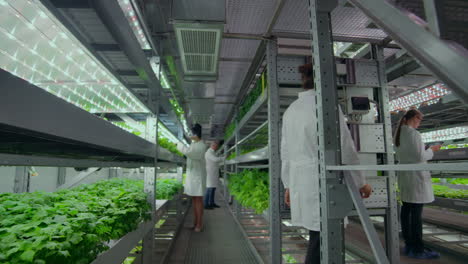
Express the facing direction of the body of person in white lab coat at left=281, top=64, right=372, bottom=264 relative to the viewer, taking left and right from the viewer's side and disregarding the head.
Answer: facing away from the viewer

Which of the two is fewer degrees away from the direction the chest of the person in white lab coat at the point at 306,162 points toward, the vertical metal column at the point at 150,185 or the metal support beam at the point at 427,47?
the vertical metal column

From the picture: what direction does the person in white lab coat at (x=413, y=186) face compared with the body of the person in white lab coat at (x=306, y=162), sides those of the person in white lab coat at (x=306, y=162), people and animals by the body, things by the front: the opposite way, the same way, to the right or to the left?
to the right

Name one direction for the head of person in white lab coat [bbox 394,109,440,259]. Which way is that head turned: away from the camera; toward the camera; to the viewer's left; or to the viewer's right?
to the viewer's right

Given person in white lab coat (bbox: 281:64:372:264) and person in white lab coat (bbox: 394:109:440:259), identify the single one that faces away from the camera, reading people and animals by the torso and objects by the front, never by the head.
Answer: person in white lab coat (bbox: 281:64:372:264)

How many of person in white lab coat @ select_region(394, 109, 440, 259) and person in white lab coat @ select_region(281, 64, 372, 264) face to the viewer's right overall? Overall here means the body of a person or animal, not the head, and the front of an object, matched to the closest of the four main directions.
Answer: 1

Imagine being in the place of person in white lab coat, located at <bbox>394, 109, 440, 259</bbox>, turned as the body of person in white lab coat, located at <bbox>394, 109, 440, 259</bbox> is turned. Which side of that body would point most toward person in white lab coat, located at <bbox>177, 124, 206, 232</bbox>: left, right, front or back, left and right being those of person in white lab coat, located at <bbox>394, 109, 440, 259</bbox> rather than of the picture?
back

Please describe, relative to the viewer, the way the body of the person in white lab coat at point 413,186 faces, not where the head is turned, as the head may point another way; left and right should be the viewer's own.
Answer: facing to the right of the viewer

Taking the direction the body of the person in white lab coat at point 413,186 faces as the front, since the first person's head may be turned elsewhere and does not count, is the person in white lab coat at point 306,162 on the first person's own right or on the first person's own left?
on the first person's own right
